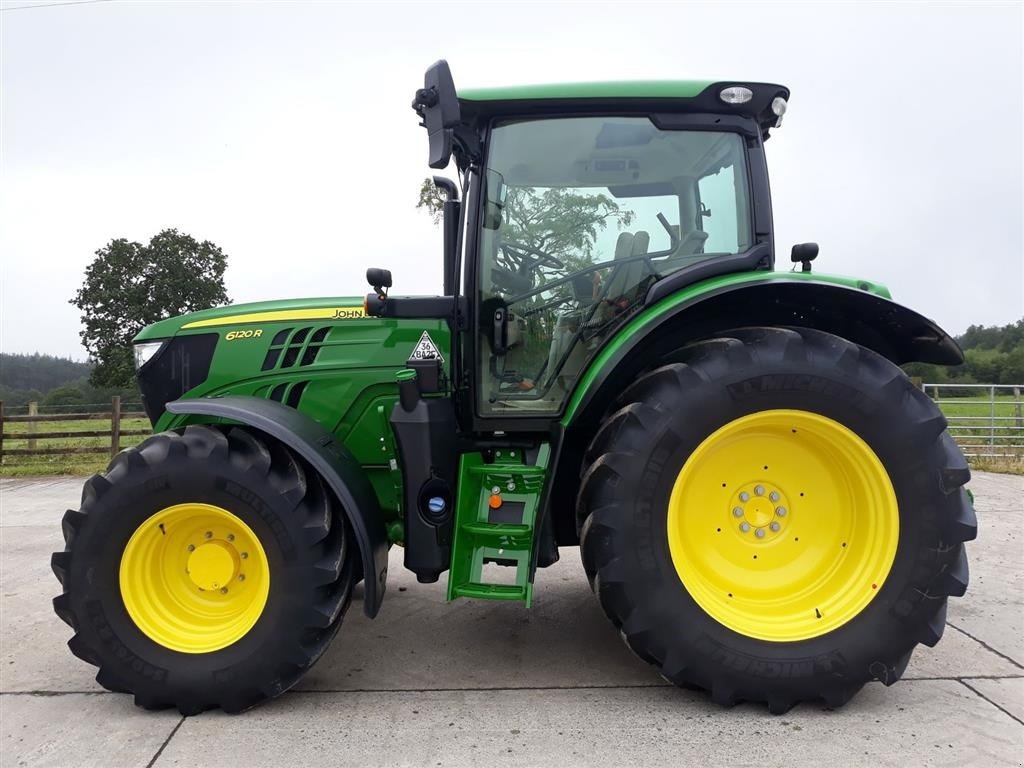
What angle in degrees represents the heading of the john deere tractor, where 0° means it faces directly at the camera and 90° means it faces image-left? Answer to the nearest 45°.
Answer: approximately 90°

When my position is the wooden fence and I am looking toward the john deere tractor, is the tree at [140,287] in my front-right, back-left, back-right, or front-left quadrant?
back-left

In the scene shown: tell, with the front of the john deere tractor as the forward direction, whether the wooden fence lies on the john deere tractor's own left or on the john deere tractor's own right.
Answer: on the john deere tractor's own right

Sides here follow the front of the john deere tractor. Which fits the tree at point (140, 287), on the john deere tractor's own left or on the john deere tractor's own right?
on the john deere tractor's own right
